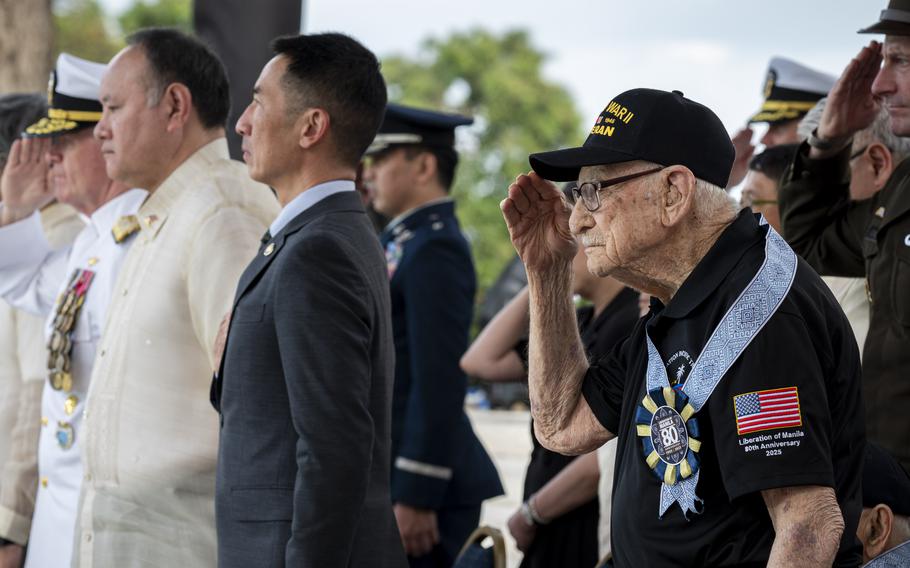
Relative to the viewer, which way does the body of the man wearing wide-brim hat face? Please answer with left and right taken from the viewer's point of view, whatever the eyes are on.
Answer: facing the viewer and to the left of the viewer

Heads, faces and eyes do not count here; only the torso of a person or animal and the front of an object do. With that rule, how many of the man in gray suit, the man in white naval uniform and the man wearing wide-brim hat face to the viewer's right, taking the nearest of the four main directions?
0

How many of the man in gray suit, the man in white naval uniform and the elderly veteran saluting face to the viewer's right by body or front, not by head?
0

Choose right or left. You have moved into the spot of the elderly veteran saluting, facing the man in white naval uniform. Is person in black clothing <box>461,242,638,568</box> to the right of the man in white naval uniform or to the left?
right

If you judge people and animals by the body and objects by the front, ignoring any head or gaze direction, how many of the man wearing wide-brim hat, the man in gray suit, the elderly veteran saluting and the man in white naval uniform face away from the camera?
0

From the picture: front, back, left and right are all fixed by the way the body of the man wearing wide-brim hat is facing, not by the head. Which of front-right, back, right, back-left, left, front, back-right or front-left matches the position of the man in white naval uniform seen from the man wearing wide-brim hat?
front-right

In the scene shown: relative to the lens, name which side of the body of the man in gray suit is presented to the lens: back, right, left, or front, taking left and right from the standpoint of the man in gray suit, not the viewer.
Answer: left

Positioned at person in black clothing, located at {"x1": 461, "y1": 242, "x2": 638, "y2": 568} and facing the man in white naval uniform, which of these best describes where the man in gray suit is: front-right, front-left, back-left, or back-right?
front-left

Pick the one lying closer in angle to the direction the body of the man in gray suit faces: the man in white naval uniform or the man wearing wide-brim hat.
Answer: the man in white naval uniform

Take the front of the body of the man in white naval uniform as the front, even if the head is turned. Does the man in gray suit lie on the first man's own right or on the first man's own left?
on the first man's own left

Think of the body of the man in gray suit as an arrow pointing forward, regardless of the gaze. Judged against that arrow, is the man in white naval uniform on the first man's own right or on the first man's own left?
on the first man's own right

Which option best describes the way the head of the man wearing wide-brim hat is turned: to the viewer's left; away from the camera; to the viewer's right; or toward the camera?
to the viewer's left

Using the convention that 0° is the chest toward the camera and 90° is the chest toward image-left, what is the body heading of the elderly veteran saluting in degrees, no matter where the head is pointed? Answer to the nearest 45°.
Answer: approximately 45°

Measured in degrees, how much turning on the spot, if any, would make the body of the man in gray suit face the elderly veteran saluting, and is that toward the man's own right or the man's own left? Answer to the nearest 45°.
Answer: approximately 135° to the man's own left

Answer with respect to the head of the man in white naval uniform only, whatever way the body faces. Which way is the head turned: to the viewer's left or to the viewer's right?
to the viewer's left

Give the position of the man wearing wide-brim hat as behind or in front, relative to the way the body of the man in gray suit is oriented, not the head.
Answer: behind
